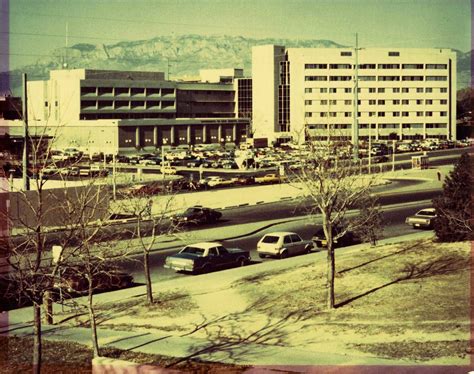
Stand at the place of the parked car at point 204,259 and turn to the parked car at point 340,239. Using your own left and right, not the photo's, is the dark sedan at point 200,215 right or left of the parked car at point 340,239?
left

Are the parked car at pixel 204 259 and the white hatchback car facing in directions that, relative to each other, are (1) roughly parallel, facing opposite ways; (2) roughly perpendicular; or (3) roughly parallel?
roughly parallel
